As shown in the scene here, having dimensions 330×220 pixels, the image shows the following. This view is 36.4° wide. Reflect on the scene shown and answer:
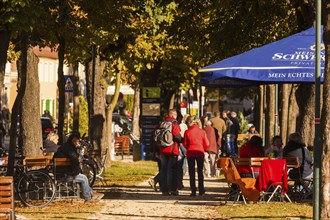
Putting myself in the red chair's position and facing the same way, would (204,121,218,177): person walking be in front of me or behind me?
in front

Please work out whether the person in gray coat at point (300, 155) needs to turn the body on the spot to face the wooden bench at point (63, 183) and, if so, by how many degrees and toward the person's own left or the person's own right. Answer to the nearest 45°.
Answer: approximately 45° to the person's own left

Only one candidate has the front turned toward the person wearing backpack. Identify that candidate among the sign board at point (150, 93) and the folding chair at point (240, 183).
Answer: the sign board

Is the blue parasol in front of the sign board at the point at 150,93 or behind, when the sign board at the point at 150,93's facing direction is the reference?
in front

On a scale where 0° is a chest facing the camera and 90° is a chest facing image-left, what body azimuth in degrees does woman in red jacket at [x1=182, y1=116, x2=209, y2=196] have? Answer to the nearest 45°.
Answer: approximately 180°

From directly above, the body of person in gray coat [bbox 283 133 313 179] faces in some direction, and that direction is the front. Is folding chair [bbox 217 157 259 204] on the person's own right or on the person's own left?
on the person's own left
